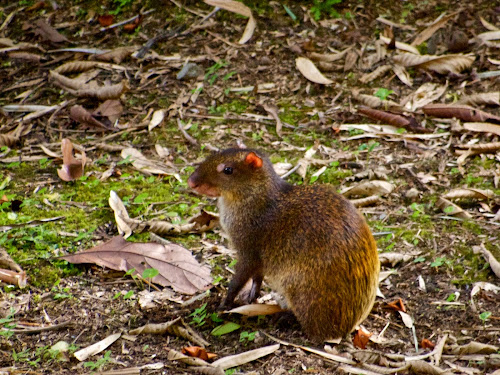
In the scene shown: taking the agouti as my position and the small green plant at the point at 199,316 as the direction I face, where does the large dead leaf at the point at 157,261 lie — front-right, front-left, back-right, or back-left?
front-right

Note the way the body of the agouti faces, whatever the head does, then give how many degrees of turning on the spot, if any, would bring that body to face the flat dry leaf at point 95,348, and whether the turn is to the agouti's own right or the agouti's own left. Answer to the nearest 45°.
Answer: approximately 45° to the agouti's own left

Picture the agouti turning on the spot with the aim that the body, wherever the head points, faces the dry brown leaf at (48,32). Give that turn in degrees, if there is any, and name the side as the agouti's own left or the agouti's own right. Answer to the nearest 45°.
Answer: approximately 45° to the agouti's own right

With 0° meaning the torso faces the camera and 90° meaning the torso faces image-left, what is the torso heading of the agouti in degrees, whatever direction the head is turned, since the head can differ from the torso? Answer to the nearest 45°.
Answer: approximately 90°

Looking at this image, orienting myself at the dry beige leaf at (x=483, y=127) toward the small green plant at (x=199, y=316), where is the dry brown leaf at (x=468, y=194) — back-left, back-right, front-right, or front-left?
front-left

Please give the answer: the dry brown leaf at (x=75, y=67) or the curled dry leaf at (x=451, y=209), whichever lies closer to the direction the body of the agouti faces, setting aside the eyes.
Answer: the dry brown leaf

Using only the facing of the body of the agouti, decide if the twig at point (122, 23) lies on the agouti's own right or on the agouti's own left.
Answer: on the agouti's own right

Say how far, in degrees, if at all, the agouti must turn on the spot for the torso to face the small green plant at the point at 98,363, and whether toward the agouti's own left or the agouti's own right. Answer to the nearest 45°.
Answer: approximately 45° to the agouti's own left

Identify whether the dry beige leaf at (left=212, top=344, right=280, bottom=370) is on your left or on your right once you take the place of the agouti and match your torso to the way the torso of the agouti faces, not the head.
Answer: on your left

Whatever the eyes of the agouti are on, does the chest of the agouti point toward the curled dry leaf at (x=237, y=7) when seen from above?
no

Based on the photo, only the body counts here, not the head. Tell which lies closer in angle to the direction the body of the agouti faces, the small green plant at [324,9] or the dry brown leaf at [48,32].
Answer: the dry brown leaf

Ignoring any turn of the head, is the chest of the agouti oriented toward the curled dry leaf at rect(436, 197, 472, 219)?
no

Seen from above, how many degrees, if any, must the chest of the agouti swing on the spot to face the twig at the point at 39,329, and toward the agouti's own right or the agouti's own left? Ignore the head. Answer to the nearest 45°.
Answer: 0° — it already faces it

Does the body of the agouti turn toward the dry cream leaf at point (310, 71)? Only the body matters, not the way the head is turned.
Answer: no

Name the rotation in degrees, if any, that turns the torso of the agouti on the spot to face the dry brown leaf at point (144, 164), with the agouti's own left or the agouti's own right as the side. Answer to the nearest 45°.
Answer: approximately 45° to the agouti's own right

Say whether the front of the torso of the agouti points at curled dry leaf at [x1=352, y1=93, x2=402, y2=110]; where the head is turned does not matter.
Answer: no

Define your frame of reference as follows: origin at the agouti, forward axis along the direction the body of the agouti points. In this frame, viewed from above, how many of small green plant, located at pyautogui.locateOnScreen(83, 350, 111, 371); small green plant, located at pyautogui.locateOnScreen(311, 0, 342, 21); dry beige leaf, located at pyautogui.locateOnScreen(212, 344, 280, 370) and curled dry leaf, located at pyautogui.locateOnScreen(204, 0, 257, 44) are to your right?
2

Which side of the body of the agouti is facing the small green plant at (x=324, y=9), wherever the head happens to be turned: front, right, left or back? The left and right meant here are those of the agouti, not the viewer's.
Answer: right
